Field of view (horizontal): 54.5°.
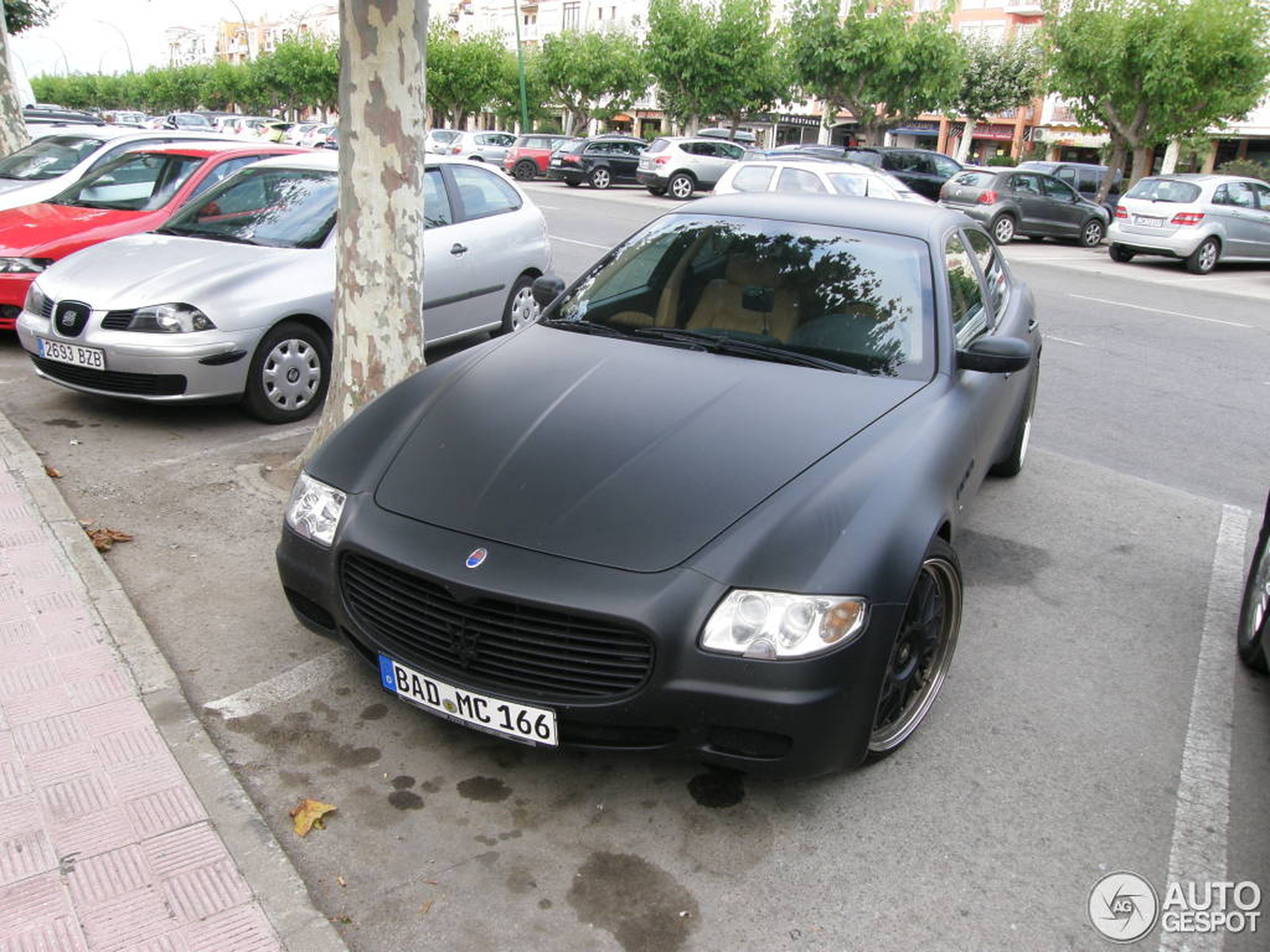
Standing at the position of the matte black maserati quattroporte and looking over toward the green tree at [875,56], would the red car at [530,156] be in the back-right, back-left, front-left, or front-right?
front-left

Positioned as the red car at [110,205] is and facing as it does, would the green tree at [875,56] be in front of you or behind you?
behind

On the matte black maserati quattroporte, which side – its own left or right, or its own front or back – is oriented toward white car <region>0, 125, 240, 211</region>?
right

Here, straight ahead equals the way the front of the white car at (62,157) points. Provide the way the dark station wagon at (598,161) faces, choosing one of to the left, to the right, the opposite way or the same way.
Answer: the opposite way

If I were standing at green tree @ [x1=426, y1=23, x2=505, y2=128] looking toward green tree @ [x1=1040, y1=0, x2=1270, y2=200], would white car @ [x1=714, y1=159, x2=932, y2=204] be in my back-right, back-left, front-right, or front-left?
front-right

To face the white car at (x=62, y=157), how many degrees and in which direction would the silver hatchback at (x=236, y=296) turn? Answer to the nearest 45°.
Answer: approximately 135° to its right

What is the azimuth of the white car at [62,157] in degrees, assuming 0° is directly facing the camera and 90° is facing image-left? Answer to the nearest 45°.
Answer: approximately 45°

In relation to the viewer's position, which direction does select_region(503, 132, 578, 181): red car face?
facing away from the viewer and to the right of the viewer

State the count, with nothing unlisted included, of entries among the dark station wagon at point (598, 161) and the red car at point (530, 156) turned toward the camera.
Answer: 0

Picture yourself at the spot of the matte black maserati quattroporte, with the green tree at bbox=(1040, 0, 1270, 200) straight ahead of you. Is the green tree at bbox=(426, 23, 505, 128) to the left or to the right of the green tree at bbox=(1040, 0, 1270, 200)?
left

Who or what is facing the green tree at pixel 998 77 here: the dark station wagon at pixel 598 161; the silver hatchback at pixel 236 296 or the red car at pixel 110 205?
the dark station wagon

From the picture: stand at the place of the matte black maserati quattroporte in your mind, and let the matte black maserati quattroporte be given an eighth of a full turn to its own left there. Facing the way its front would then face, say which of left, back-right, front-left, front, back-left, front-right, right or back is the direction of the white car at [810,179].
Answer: back

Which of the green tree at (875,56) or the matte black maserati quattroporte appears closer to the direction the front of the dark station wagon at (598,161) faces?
the green tree

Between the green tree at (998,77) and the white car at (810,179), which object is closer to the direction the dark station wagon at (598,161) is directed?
the green tree

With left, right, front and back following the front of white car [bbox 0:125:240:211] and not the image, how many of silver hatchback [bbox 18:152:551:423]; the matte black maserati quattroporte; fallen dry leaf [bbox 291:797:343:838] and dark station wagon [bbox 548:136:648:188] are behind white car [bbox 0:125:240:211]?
1

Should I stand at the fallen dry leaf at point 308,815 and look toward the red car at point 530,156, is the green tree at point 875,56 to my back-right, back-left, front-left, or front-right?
front-right

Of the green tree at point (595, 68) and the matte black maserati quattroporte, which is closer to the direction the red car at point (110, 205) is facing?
the matte black maserati quattroporte

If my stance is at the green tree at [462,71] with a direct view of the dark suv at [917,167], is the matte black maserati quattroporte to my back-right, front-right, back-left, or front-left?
front-right

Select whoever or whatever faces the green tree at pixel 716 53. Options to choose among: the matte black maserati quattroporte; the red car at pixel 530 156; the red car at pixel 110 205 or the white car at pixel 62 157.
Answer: the red car at pixel 530 156
